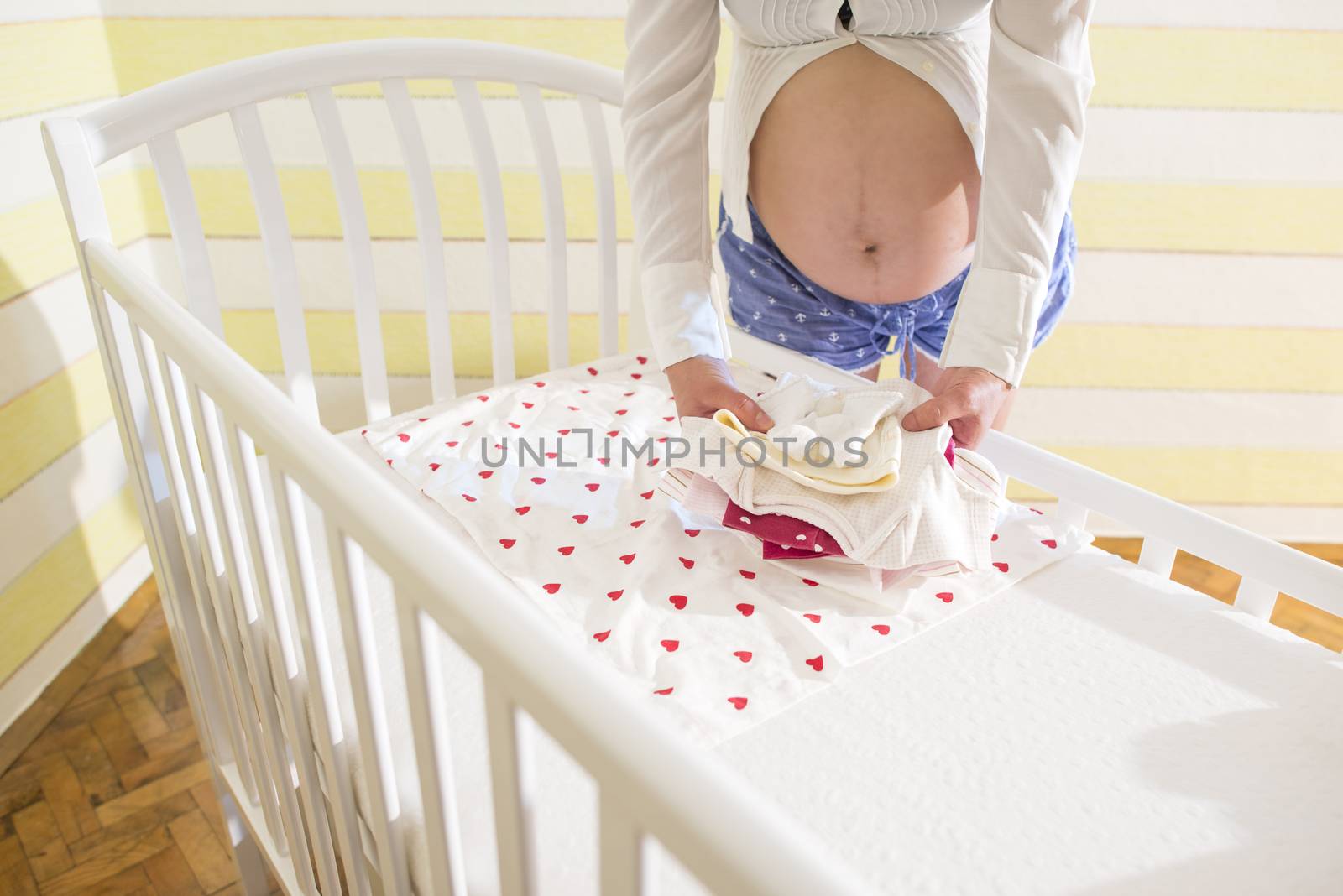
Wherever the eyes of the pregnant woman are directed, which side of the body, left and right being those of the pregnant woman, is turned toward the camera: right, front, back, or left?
front
